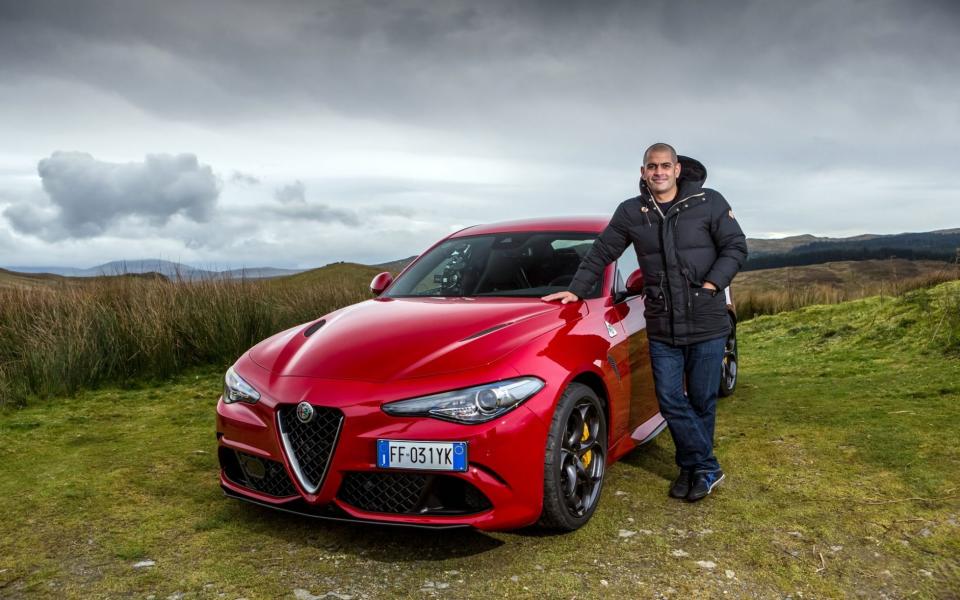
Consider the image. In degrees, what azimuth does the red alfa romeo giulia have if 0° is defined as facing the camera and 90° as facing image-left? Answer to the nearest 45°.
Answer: approximately 45°

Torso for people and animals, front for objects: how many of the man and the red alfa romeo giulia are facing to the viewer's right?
0

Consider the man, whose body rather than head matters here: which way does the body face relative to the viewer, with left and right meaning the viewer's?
facing the viewer
